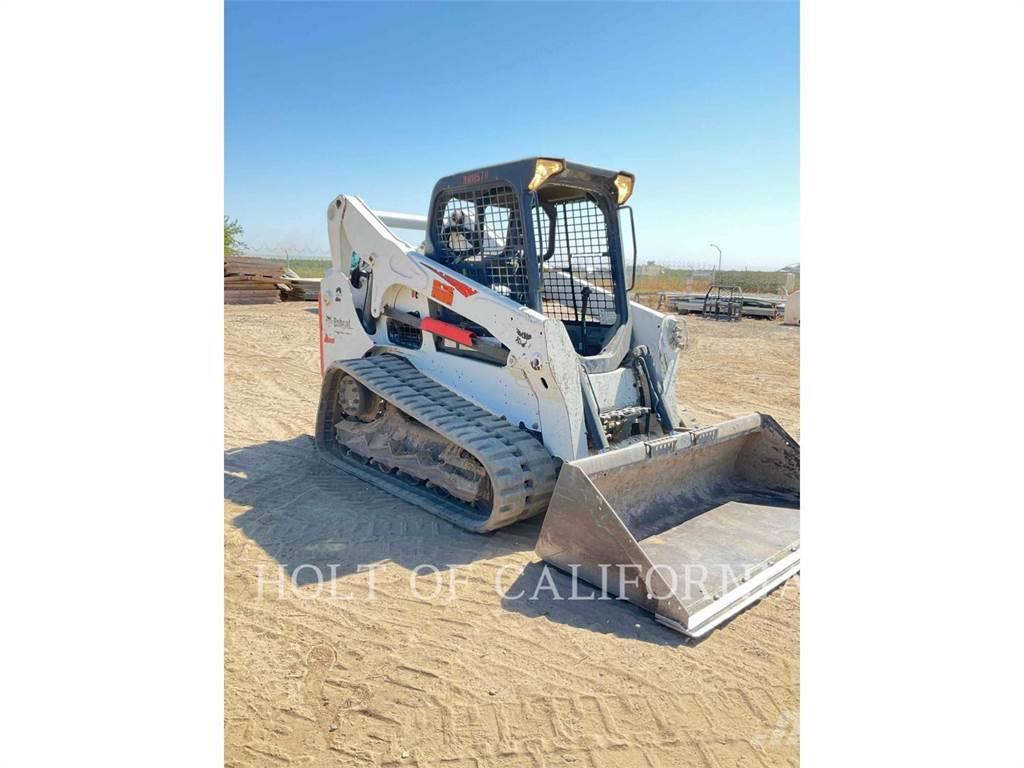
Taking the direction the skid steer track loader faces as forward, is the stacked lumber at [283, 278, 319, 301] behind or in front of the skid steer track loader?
behind

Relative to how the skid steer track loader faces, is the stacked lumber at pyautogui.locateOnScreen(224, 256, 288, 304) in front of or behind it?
behind

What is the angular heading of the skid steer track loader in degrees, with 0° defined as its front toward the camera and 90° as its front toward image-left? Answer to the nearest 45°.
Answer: approximately 315°
